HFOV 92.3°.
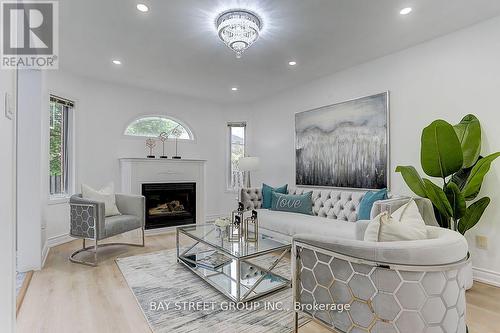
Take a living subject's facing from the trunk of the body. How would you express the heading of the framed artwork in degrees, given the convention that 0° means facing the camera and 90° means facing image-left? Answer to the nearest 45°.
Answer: approximately 45°

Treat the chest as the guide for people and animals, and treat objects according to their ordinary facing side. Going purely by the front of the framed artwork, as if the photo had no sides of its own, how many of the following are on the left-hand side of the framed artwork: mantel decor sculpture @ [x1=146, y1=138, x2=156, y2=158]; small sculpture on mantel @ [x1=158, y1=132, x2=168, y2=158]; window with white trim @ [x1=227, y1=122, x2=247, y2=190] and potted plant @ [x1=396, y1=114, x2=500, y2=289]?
1

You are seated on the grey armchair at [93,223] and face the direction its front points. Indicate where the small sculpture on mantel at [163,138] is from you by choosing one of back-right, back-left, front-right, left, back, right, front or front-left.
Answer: left

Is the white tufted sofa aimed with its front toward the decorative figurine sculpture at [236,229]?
yes

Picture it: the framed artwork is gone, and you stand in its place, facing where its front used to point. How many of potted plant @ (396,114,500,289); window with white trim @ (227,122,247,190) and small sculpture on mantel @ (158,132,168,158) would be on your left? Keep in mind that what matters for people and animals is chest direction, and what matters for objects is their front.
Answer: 1

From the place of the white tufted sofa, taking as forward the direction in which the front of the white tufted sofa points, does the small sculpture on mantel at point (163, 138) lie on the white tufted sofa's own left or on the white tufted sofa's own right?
on the white tufted sofa's own right

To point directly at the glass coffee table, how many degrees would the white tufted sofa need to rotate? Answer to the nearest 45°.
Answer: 0° — it already faces it

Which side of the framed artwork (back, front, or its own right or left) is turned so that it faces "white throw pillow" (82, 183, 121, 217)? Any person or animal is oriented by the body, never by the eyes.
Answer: front

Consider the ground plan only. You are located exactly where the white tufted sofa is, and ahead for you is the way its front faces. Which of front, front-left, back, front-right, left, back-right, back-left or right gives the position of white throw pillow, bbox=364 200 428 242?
front-left

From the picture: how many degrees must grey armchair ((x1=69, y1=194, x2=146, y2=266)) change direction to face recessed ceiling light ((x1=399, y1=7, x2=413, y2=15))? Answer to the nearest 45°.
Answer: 0° — it already faces it

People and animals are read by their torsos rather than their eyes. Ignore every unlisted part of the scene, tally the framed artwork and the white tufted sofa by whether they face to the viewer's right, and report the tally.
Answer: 0

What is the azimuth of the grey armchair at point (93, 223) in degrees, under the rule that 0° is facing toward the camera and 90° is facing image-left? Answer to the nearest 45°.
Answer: approximately 315°

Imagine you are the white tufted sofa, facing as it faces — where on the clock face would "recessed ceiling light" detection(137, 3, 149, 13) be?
The recessed ceiling light is roughly at 12 o'clock from the white tufted sofa.

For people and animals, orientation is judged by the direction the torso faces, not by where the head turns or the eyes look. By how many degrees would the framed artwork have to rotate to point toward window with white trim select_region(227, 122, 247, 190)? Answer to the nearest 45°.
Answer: approximately 90° to its right
